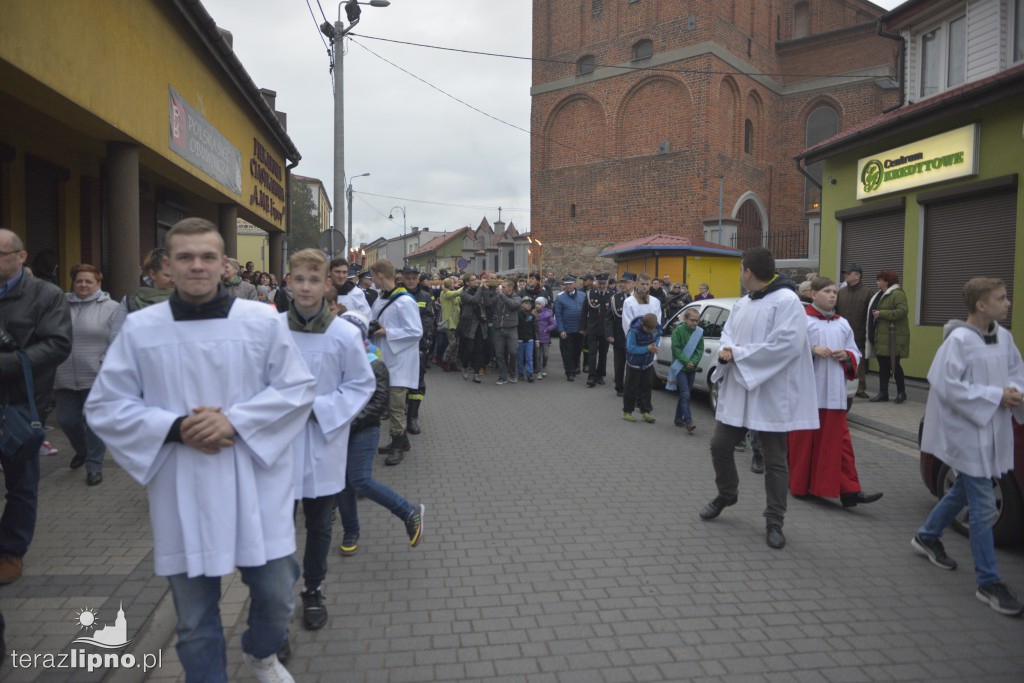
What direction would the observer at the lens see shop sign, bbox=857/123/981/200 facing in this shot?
facing the viewer and to the left of the viewer

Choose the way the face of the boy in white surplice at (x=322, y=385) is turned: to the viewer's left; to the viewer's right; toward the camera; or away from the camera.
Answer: toward the camera

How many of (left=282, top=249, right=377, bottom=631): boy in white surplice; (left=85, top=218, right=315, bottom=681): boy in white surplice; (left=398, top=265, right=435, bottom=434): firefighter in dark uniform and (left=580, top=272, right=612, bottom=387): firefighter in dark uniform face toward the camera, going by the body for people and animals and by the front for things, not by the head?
4

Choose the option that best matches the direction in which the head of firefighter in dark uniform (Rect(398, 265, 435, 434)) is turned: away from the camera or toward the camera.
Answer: toward the camera

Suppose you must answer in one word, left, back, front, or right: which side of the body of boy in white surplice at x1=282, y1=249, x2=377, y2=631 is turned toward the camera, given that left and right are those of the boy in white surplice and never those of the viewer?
front

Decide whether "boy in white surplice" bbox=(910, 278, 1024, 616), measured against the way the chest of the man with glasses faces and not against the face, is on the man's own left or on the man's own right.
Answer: on the man's own left

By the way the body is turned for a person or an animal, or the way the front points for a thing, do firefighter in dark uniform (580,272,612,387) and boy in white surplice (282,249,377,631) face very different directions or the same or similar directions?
same or similar directions

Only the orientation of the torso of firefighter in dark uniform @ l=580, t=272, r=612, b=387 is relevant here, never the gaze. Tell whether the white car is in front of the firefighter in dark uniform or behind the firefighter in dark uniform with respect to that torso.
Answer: in front

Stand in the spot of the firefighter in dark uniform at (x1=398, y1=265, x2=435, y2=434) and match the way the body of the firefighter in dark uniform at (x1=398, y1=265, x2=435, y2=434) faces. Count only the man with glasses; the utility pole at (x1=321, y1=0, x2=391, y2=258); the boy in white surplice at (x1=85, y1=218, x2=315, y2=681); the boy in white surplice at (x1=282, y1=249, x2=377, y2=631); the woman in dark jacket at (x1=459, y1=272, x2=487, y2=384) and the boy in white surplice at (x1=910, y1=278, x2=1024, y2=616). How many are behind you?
2

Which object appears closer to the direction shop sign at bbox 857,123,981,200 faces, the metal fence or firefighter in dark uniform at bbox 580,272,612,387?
the firefighter in dark uniform

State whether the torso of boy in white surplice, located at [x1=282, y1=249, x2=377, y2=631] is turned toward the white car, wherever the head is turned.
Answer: no

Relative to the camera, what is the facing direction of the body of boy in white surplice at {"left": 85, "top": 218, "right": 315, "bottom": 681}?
toward the camera

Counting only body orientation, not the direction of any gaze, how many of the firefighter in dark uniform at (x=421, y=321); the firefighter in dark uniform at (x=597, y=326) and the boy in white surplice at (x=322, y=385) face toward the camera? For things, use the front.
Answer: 3

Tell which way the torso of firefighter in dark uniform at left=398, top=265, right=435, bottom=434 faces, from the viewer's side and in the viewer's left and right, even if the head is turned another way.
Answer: facing the viewer
